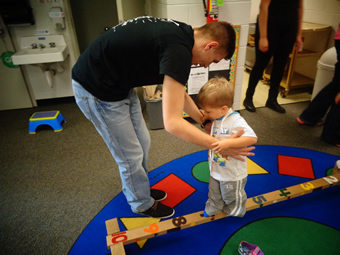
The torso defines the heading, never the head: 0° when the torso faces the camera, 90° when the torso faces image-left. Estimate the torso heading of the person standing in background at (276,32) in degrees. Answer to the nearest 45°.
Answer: approximately 315°

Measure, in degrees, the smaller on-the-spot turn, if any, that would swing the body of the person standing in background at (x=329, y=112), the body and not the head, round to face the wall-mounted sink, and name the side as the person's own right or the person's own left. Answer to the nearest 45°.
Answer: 0° — they already face it

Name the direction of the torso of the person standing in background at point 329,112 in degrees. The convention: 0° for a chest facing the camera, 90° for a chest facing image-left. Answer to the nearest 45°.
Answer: approximately 90°

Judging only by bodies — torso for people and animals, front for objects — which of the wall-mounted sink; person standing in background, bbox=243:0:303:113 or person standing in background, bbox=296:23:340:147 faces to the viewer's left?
person standing in background, bbox=296:23:340:147

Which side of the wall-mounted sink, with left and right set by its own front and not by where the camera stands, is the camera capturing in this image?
front

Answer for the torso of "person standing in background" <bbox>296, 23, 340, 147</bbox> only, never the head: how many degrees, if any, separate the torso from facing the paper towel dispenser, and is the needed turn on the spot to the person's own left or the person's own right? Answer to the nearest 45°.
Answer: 0° — they already face it

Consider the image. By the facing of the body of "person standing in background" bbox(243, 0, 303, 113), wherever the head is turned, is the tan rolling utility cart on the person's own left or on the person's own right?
on the person's own left

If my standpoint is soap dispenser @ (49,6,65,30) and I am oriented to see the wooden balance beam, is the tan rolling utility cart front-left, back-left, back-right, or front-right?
front-left

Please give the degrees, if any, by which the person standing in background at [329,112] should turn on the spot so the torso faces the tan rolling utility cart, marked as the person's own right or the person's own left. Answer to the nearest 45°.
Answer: approximately 90° to the person's own right

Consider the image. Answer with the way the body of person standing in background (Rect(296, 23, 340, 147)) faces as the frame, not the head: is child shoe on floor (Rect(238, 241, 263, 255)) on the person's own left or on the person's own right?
on the person's own left

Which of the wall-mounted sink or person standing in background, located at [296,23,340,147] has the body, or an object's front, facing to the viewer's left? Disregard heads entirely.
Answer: the person standing in background

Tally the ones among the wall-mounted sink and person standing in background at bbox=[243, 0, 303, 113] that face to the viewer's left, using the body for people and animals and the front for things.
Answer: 0

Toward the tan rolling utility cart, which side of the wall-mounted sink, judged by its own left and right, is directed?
left
